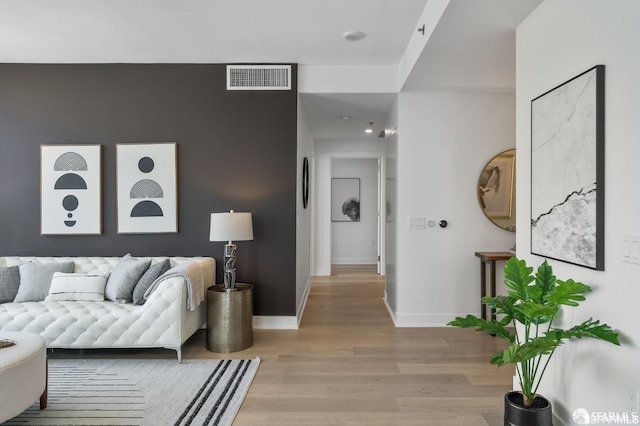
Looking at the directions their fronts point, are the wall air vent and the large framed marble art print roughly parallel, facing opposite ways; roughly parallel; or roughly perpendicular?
roughly perpendicular

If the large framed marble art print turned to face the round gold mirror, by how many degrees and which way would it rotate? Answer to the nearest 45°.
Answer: approximately 135° to its right

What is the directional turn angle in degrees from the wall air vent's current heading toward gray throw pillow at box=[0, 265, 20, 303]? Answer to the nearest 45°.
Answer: approximately 90° to its right

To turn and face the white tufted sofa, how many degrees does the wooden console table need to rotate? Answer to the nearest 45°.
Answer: approximately 45° to its right

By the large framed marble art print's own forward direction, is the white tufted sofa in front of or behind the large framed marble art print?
in front

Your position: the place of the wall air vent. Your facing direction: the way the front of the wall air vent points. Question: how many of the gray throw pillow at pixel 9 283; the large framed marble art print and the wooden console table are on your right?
1

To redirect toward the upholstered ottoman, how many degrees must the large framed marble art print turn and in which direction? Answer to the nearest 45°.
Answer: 0° — it already faces it
